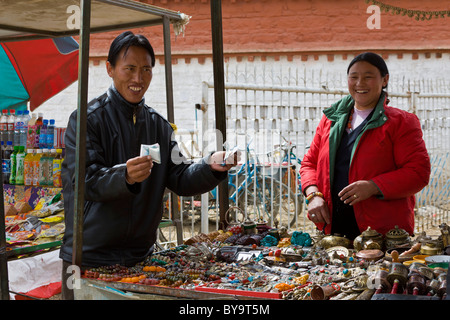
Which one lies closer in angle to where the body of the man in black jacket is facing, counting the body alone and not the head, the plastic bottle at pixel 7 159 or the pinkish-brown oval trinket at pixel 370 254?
the pinkish-brown oval trinket

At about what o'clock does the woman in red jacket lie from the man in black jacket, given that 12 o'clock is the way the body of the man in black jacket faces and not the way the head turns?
The woman in red jacket is roughly at 10 o'clock from the man in black jacket.

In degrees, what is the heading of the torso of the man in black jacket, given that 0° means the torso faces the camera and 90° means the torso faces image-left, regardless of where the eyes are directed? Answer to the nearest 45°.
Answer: approximately 315°

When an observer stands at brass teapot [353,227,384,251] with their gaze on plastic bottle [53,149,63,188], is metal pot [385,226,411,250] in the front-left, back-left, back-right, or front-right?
back-right

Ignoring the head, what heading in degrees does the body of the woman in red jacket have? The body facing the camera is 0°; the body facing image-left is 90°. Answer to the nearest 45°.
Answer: approximately 45°
